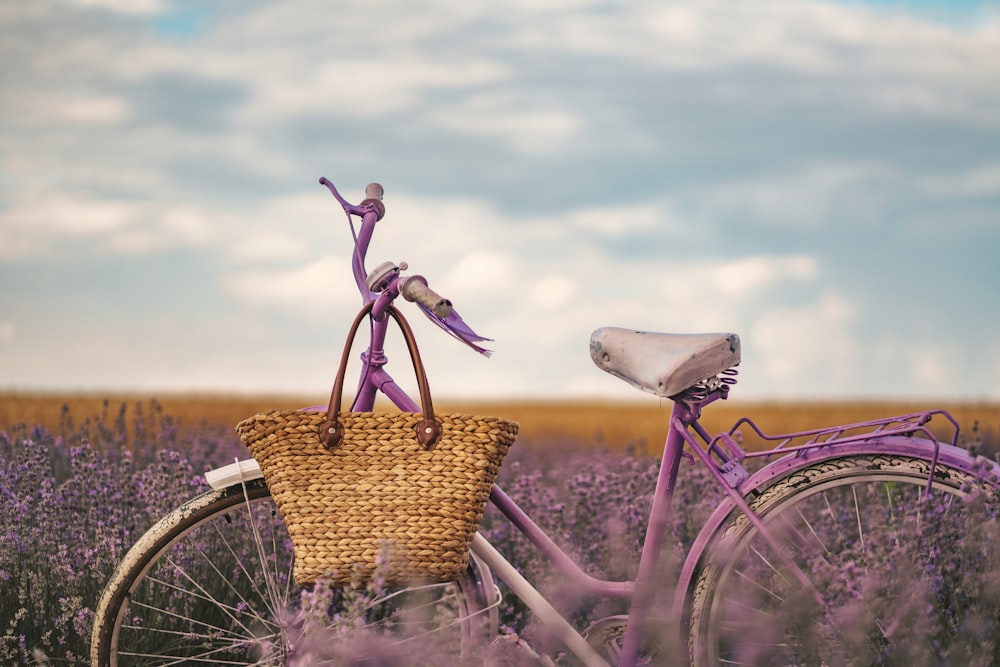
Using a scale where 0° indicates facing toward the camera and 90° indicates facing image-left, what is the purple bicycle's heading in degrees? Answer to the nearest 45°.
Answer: approximately 90°
